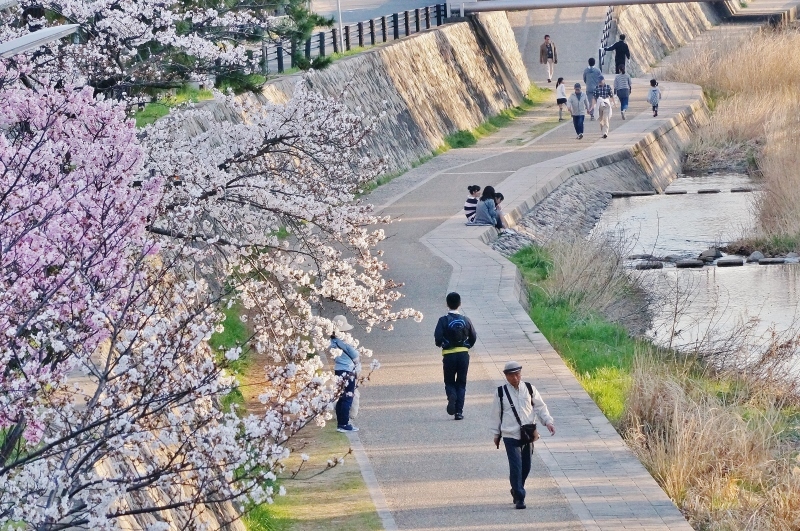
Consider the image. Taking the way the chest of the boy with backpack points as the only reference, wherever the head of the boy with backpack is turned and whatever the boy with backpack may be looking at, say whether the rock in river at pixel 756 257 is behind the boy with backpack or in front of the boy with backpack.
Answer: in front

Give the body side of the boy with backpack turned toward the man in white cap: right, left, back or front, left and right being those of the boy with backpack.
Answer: back

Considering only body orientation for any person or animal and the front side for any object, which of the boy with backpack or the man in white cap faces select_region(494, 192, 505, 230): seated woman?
the boy with backpack

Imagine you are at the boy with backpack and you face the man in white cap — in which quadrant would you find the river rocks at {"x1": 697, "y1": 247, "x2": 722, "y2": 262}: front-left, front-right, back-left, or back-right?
back-left

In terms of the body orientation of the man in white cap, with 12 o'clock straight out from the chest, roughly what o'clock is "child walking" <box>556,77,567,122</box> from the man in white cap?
The child walking is roughly at 6 o'clock from the man in white cap.

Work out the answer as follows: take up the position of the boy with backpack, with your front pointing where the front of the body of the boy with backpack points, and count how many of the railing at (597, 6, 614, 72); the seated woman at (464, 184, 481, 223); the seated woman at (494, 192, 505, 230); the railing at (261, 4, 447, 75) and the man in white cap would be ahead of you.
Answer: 4

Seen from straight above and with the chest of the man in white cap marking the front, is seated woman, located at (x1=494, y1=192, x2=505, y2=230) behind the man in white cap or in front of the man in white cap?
behind

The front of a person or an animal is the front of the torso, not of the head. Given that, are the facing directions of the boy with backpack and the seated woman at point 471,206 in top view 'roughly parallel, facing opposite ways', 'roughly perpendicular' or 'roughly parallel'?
roughly perpendicular

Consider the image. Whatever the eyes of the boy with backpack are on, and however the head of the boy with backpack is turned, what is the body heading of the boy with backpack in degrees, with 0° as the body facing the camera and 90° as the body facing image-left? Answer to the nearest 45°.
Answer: approximately 180°

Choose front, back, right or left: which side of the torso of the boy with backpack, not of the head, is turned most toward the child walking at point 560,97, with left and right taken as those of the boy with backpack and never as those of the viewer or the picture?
front

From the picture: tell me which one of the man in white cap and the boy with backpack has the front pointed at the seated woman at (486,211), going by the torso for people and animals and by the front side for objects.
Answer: the boy with backpack

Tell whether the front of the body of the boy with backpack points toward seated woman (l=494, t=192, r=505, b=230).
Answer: yes
